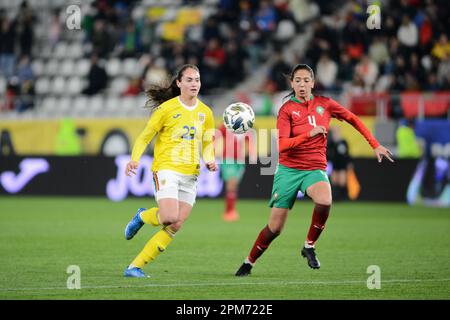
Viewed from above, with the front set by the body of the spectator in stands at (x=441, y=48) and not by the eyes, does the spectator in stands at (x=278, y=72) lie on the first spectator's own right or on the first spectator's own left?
on the first spectator's own right

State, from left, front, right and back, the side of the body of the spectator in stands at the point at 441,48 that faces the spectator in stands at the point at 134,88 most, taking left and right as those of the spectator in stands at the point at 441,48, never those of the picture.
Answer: right

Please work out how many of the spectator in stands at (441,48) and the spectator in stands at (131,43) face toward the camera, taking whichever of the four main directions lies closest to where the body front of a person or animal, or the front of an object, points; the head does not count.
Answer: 2

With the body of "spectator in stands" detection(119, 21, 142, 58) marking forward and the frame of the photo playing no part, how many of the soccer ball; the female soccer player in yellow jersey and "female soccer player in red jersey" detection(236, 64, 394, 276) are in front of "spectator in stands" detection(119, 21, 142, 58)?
3

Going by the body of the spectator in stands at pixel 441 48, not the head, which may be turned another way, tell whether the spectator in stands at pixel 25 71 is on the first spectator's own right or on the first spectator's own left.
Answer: on the first spectator's own right

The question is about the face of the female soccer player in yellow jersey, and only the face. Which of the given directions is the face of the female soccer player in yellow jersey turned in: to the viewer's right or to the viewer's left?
to the viewer's right
